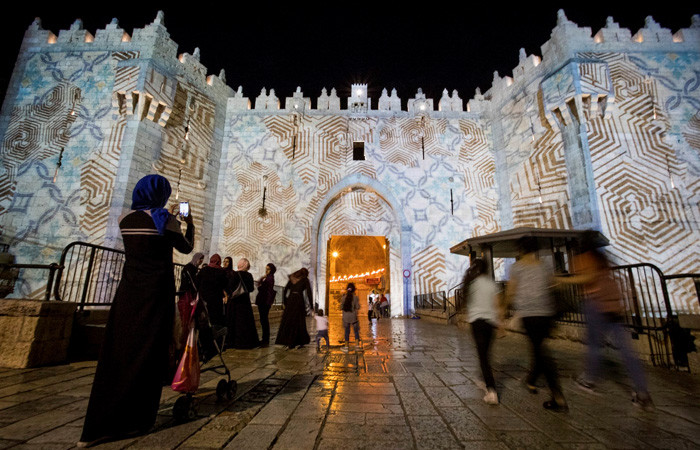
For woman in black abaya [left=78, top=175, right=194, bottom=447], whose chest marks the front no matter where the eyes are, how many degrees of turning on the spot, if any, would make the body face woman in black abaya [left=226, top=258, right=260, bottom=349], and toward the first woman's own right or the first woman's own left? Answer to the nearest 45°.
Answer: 0° — they already face them

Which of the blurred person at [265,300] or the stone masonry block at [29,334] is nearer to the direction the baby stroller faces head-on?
the blurred person

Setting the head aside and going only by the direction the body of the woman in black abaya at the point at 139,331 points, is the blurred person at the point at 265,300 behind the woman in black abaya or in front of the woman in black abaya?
in front

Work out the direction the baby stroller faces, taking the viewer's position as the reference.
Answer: facing away from the viewer and to the right of the viewer

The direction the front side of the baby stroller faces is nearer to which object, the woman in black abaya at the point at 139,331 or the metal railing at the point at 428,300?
the metal railing
